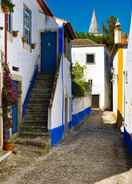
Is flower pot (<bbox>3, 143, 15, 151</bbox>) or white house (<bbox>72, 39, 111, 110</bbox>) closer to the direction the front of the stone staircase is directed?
the flower pot

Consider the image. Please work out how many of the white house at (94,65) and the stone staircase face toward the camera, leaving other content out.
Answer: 2

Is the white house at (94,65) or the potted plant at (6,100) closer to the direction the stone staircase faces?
the potted plant

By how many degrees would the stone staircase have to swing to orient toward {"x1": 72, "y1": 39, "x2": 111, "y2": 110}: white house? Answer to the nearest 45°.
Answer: approximately 180°

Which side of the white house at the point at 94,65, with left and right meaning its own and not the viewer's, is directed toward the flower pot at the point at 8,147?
front

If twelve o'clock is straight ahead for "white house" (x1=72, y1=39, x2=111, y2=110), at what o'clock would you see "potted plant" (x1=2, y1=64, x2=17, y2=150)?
The potted plant is roughly at 12 o'clock from the white house.

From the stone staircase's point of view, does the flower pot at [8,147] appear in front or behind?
in front

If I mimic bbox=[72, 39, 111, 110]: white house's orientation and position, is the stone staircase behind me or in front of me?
in front

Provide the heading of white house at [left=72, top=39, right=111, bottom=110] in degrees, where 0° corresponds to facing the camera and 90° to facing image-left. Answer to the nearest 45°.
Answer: approximately 0°

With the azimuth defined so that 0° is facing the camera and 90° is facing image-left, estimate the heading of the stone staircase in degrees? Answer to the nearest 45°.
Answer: approximately 0°
